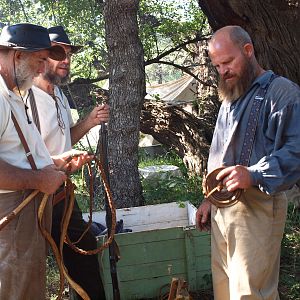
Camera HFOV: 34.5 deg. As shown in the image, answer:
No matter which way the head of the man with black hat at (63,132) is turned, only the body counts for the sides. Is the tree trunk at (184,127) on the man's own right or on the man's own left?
on the man's own left

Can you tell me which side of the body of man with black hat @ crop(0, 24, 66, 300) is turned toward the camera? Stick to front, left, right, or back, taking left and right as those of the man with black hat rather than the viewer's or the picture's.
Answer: right

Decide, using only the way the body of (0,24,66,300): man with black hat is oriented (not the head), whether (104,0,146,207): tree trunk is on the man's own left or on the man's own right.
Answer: on the man's own left

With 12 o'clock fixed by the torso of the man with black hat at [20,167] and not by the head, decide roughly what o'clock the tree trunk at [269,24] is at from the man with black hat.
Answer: The tree trunk is roughly at 11 o'clock from the man with black hat.

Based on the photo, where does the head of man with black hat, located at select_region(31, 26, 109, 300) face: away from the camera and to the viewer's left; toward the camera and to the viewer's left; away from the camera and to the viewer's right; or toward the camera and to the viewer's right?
toward the camera and to the viewer's right

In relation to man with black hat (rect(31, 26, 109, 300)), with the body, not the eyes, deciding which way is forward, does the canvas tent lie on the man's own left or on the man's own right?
on the man's own left

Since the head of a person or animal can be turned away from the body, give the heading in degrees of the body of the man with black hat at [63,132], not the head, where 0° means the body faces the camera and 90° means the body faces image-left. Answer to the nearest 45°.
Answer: approximately 315°

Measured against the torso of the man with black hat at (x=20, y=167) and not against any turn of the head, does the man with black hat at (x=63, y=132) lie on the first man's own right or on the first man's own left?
on the first man's own left

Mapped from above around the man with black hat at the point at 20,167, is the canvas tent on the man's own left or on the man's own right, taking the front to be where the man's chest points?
on the man's own left
